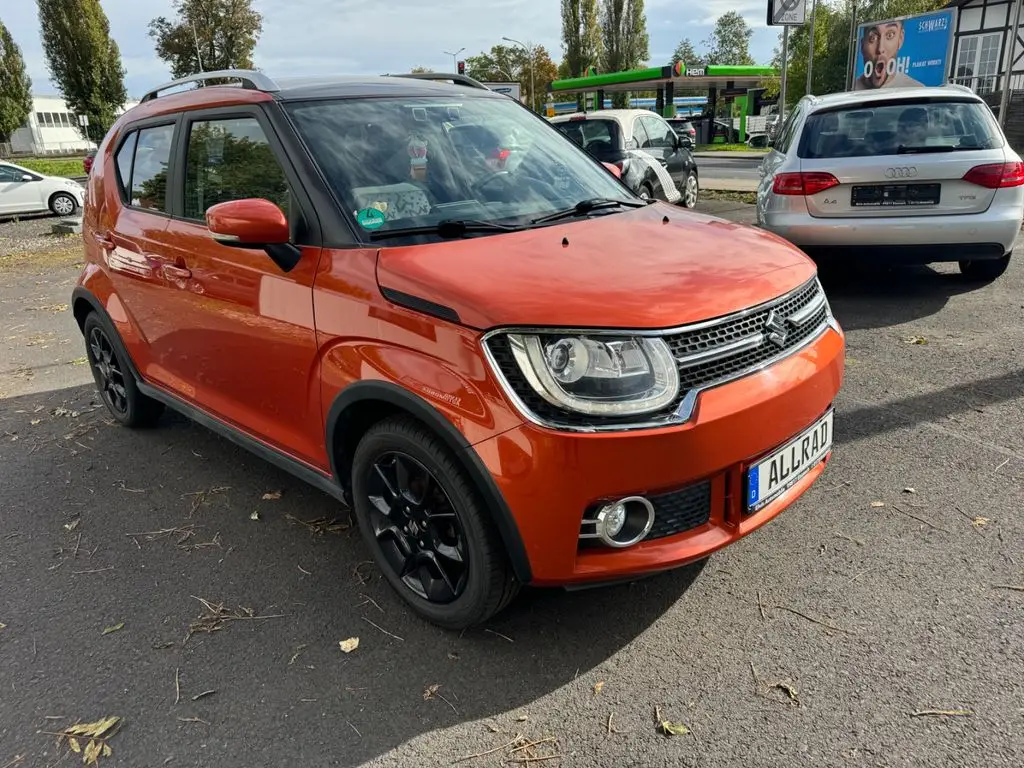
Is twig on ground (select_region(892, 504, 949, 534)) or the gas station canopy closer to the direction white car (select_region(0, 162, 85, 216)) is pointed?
the gas station canopy

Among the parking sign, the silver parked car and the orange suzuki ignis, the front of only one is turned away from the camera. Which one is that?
the silver parked car

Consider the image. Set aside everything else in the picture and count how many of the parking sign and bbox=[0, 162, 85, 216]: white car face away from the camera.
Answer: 0

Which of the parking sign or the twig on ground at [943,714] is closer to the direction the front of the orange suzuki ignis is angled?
the twig on ground

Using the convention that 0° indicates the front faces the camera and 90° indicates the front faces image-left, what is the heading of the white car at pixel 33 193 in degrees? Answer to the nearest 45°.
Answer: approximately 270°

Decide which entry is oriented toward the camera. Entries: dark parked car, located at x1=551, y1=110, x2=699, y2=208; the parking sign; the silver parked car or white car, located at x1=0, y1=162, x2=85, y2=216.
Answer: the parking sign

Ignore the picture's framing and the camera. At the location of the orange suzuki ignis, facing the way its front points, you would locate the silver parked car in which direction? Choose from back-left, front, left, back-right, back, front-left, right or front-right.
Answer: left

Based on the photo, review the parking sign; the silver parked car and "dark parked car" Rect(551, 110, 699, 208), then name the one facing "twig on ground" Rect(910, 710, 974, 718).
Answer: the parking sign

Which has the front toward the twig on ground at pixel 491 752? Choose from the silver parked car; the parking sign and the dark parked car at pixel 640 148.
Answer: the parking sign

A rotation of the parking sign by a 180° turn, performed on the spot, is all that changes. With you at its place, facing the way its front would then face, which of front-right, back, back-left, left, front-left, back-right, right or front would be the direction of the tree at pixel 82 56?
front-left

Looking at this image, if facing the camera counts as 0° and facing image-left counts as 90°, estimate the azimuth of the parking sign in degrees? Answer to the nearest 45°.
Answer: approximately 0°
